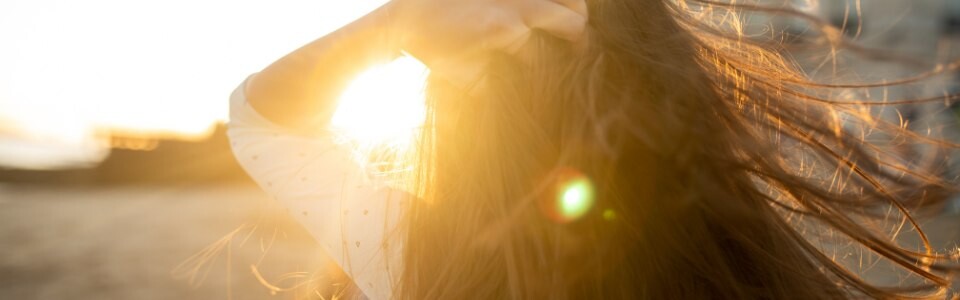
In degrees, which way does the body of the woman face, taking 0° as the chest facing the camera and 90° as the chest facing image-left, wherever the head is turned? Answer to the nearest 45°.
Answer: approximately 180°
